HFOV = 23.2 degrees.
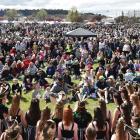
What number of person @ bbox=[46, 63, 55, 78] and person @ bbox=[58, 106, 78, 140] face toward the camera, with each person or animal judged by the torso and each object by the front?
1

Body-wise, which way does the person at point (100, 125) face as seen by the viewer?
away from the camera

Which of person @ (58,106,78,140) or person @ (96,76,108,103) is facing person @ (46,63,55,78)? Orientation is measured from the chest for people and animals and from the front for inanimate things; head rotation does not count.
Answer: person @ (58,106,78,140)

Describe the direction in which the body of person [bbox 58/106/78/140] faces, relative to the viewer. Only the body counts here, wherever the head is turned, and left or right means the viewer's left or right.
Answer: facing away from the viewer

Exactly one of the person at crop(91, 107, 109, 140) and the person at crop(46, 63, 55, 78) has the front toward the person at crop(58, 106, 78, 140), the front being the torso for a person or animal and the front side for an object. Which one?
the person at crop(46, 63, 55, 78)
